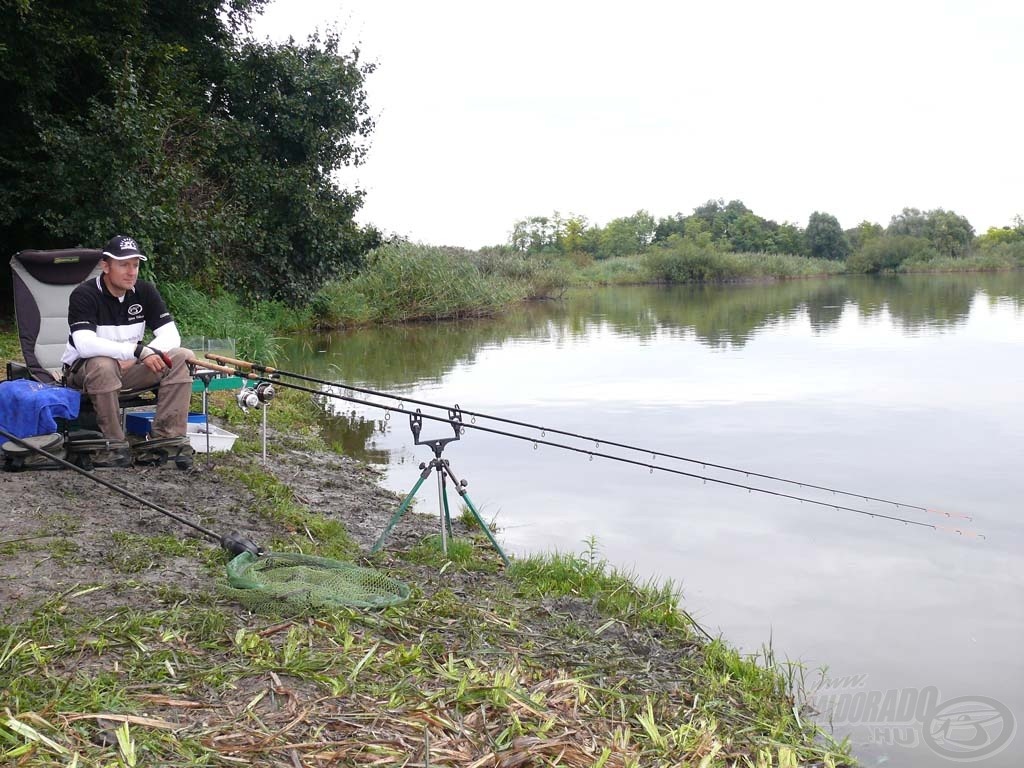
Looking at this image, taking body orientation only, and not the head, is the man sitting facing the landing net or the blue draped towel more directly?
the landing net

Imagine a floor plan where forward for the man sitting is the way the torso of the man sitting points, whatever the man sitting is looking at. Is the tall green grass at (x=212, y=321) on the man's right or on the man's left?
on the man's left

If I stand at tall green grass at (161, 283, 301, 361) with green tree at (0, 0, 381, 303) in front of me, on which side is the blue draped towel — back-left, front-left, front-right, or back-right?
back-left

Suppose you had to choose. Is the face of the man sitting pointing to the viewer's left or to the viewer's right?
to the viewer's right

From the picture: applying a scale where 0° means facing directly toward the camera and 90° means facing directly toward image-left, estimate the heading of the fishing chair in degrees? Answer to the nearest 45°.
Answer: approximately 315°

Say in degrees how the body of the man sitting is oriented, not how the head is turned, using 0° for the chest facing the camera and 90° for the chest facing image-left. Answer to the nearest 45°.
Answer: approximately 315°

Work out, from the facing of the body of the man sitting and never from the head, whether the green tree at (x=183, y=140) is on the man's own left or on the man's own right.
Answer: on the man's own left
